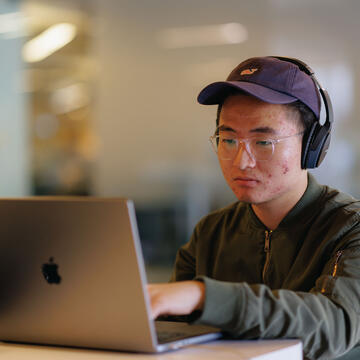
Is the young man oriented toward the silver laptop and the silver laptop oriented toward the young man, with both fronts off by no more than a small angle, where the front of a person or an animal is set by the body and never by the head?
yes

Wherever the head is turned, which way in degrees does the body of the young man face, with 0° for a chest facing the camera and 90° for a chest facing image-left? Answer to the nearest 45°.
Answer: approximately 45°

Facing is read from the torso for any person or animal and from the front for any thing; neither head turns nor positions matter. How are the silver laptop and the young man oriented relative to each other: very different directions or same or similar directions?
very different directions

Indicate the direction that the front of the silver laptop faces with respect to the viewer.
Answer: facing away from the viewer and to the right of the viewer

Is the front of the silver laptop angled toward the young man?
yes

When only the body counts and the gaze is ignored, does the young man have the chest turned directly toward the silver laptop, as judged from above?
yes
